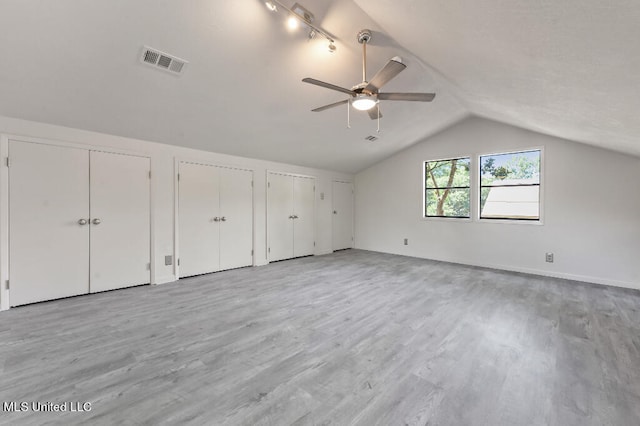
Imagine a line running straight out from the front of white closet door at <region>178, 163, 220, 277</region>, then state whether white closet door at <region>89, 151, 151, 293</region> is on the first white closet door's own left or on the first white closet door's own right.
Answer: on the first white closet door's own right

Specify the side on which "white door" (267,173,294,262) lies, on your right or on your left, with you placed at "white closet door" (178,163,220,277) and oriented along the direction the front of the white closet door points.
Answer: on your left

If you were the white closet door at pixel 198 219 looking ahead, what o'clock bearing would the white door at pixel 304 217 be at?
The white door is roughly at 10 o'clock from the white closet door.

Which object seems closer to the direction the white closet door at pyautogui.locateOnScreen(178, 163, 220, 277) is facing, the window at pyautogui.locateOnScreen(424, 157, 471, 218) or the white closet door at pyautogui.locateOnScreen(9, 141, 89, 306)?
the window

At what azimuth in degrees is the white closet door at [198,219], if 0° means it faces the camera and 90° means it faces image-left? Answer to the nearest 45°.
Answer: approximately 315°

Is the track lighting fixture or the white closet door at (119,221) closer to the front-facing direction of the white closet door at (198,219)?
the track lighting fixture

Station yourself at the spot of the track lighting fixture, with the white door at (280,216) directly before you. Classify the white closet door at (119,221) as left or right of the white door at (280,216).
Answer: left

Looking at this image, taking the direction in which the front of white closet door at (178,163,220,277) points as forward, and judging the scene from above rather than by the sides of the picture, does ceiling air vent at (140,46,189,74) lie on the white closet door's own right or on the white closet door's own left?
on the white closet door's own right

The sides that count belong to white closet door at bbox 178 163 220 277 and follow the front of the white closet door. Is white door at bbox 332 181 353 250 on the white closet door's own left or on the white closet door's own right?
on the white closet door's own left

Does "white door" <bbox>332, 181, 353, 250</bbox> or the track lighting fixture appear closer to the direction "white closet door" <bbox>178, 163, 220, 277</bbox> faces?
the track lighting fixture
